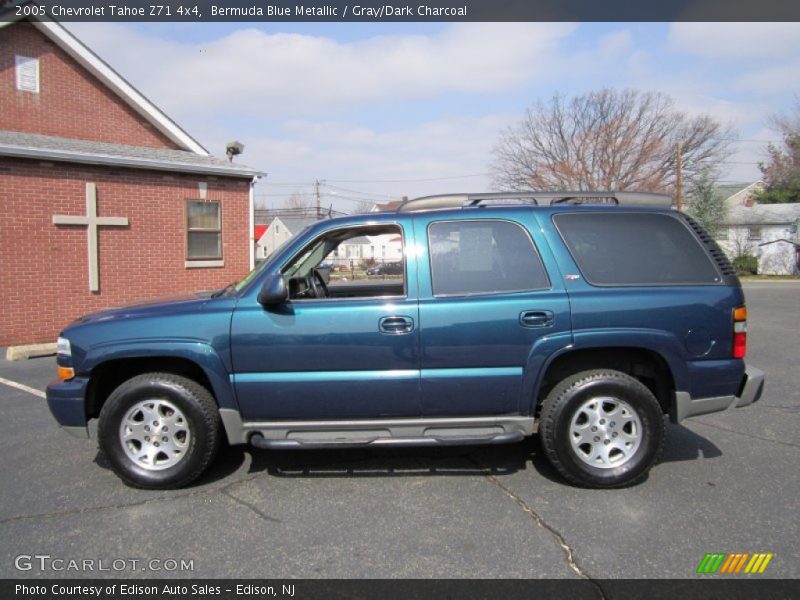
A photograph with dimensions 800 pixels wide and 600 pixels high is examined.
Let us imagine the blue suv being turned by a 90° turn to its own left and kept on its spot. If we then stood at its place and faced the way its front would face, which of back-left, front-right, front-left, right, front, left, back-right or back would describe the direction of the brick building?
back-right

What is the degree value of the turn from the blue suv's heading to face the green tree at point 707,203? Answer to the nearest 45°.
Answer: approximately 135° to its right

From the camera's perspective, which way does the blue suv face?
to the viewer's left

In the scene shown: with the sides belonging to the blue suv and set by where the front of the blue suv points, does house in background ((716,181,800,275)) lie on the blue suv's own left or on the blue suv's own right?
on the blue suv's own right
